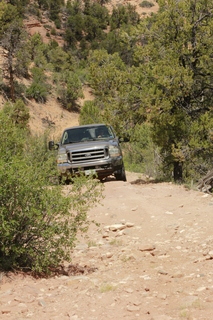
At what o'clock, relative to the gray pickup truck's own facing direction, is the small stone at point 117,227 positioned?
The small stone is roughly at 12 o'clock from the gray pickup truck.

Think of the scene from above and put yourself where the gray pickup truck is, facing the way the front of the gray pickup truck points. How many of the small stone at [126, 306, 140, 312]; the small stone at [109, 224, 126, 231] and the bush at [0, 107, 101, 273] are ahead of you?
3

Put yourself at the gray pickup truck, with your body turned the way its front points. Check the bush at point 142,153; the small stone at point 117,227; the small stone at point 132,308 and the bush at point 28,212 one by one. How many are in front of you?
3

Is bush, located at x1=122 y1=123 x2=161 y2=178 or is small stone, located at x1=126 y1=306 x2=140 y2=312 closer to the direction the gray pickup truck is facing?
the small stone

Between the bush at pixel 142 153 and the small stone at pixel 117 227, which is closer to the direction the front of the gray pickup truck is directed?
the small stone

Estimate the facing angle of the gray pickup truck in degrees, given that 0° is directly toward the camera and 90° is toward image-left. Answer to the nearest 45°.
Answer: approximately 0°

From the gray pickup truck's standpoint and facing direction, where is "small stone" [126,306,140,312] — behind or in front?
in front

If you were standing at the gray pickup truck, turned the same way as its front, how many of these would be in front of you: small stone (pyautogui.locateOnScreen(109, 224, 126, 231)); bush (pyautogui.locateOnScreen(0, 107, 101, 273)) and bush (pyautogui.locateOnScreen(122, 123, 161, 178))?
2

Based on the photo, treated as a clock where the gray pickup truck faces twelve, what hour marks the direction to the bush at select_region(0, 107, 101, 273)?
The bush is roughly at 12 o'clock from the gray pickup truck.

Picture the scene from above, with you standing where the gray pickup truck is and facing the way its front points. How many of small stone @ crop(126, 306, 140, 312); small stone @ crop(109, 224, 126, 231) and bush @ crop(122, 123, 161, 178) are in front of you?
2
